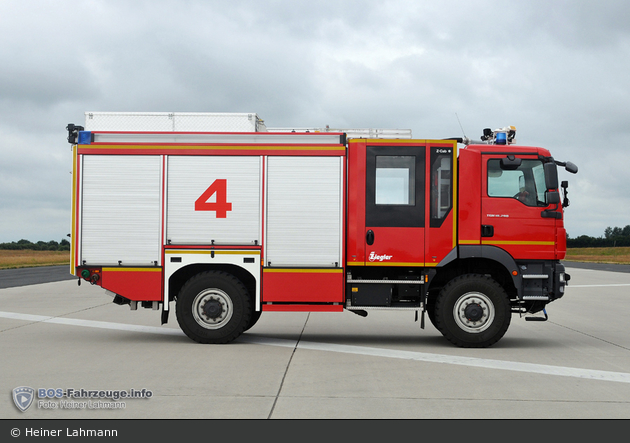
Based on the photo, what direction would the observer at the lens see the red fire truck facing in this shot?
facing to the right of the viewer
